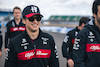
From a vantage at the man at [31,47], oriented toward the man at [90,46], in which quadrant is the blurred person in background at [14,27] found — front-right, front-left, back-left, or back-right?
back-left

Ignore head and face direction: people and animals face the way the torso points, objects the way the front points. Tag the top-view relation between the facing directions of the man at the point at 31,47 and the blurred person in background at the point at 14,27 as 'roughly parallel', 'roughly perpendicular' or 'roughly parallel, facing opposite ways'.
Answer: roughly parallel

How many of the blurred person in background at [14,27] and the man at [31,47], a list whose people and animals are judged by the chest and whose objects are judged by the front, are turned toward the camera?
2

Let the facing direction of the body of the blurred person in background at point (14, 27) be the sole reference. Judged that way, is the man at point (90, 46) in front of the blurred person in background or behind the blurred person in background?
in front

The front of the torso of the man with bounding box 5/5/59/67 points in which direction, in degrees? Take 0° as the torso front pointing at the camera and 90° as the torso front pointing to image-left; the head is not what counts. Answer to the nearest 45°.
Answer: approximately 0°

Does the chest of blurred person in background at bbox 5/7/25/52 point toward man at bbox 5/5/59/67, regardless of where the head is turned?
yes

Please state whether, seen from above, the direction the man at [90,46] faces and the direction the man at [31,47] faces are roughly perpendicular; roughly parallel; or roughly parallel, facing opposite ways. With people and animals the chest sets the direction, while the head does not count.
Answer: roughly parallel

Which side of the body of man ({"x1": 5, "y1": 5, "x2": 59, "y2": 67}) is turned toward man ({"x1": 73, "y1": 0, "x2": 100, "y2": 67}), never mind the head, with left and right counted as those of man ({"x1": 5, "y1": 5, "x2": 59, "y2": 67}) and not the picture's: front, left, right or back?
left

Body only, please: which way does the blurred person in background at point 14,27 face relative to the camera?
toward the camera

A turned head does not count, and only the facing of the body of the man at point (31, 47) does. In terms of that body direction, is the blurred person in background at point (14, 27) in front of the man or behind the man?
behind
